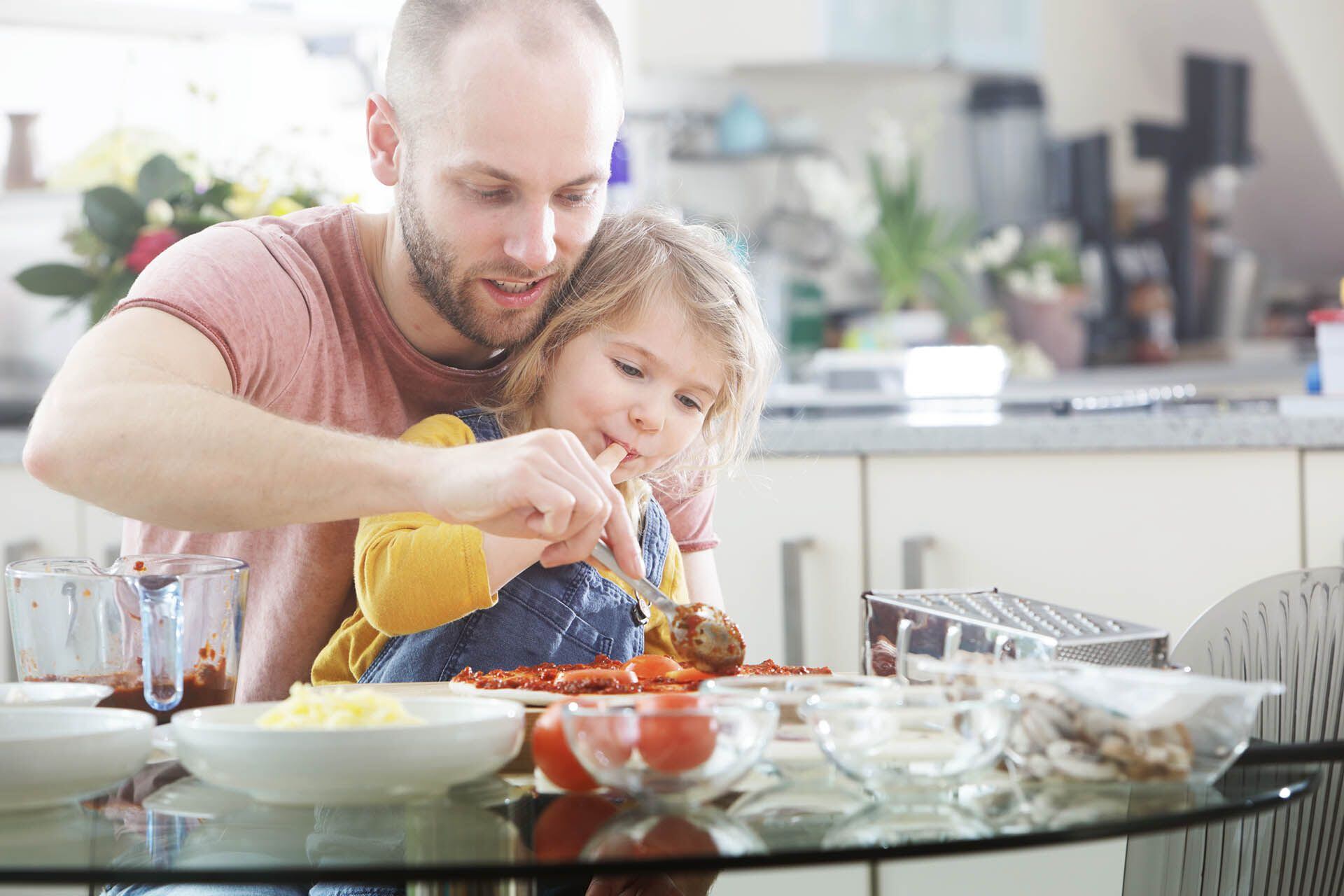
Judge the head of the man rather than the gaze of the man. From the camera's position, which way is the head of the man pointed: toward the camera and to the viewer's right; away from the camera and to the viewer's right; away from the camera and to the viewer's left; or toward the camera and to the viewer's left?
toward the camera and to the viewer's right

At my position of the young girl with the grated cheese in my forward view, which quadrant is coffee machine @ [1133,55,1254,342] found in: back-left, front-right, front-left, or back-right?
back-left

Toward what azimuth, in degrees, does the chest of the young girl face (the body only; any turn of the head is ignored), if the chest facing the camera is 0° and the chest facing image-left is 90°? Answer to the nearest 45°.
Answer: approximately 315°

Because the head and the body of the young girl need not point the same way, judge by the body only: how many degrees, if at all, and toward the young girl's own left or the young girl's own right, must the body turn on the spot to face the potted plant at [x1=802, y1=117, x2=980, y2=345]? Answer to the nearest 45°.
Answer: approximately 135° to the young girl's own left

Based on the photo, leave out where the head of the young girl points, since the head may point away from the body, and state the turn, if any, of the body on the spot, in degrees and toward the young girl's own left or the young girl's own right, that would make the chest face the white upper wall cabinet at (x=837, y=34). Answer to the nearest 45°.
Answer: approximately 135° to the young girl's own left

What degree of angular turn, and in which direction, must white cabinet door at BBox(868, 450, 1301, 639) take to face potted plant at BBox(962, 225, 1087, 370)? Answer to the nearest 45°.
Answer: approximately 180°

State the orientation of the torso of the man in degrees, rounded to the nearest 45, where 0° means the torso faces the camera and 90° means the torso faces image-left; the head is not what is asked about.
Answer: approximately 315°

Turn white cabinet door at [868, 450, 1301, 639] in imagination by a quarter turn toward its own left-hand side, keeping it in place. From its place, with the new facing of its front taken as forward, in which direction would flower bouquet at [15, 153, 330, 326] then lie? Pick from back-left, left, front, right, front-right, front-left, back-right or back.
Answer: back

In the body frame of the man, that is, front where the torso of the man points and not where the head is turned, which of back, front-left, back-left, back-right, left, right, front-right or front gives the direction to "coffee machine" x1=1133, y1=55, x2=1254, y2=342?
left

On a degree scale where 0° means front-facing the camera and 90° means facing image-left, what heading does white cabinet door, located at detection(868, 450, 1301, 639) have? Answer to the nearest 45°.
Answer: approximately 0°

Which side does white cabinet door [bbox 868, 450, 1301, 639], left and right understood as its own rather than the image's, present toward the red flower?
right

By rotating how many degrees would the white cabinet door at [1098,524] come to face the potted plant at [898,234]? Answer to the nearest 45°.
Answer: approximately 180°

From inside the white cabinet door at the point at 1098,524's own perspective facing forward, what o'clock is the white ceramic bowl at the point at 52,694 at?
The white ceramic bowl is roughly at 1 o'clock from the white cabinet door.

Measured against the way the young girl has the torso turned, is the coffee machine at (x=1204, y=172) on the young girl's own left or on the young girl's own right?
on the young girl's own left
